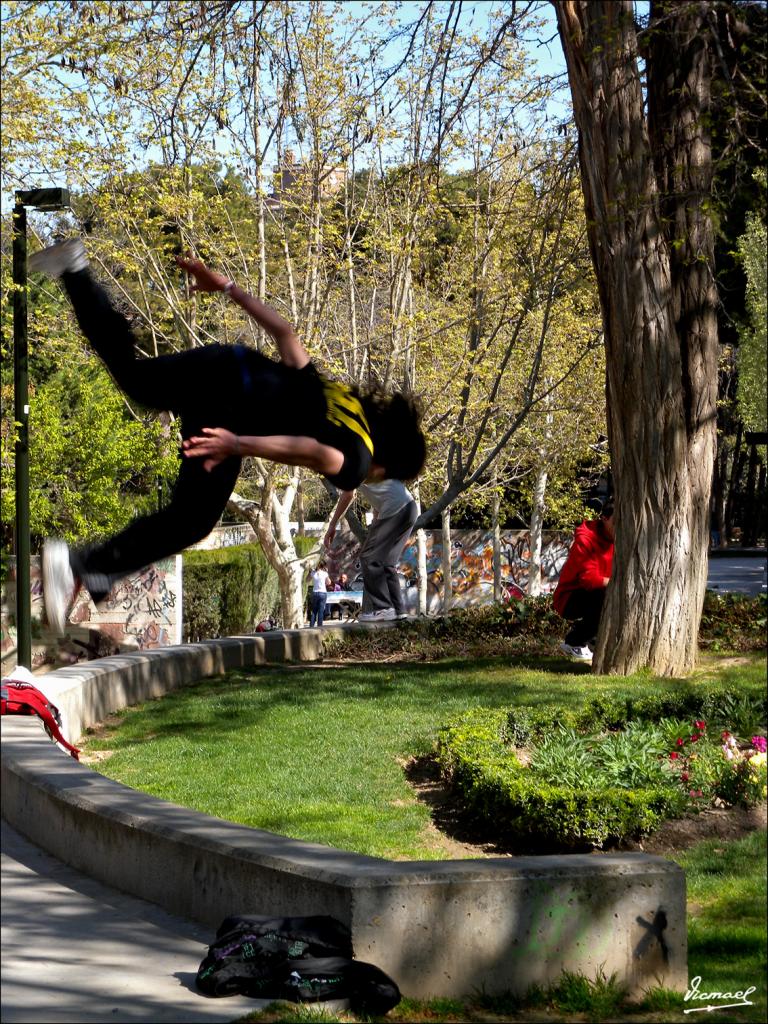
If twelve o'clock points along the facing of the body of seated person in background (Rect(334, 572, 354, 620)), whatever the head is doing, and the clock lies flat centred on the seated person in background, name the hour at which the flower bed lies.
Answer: The flower bed is roughly at 12 o'clock from the seated person in background.

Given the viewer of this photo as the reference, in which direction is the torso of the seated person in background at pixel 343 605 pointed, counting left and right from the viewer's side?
facing the viewer

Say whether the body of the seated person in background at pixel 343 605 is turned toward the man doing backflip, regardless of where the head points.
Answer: yes

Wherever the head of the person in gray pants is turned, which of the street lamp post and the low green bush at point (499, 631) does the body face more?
the street lamp post

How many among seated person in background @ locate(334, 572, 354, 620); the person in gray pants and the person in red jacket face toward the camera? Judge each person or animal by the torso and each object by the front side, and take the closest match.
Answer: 1

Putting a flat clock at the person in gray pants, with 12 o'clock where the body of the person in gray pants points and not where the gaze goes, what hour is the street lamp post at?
The street lamp post is roughly at 11 o'clock from the person in gray pants.

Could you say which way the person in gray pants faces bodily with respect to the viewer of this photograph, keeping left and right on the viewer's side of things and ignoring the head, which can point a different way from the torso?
facing to the left of the viewer

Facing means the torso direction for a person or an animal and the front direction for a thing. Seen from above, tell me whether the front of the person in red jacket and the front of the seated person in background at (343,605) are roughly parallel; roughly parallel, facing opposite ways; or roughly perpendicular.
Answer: roughly perpendicular
